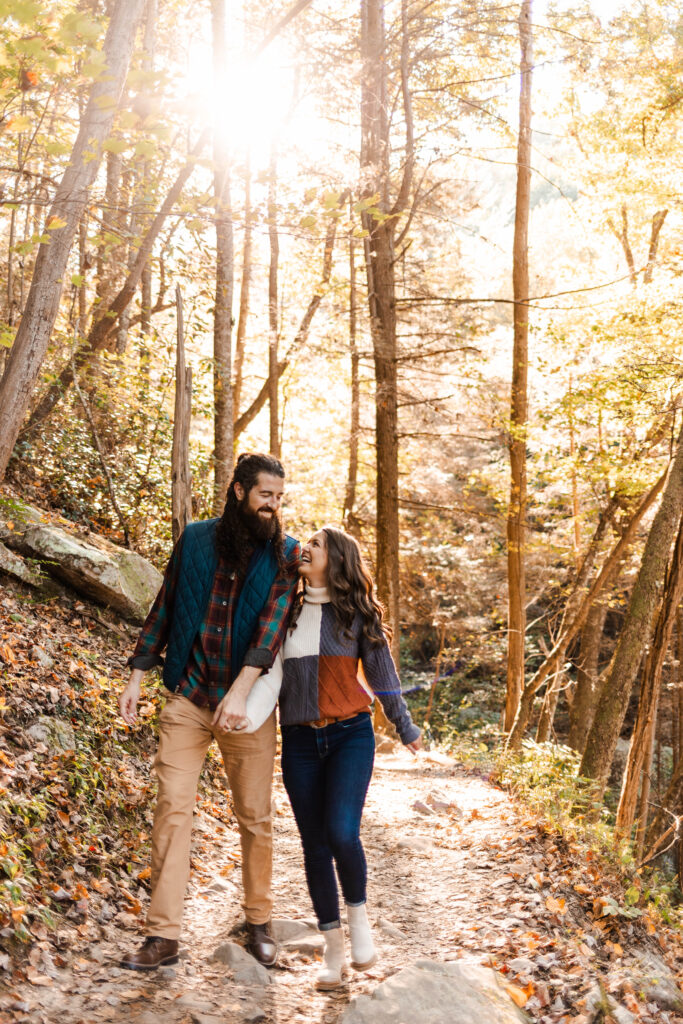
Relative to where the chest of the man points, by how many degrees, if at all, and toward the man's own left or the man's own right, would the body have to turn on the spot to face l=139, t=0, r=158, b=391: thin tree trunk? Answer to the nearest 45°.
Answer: approximately 180°

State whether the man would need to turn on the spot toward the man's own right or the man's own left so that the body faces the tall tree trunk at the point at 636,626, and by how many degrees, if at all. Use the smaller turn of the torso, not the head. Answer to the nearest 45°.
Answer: approximately 135° to the man's own left

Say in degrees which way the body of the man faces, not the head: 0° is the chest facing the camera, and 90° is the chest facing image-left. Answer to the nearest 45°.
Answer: approximately 0°

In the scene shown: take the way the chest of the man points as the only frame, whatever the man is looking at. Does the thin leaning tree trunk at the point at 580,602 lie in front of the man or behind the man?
behind

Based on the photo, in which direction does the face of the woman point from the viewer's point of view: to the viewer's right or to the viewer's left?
to the viewer's left

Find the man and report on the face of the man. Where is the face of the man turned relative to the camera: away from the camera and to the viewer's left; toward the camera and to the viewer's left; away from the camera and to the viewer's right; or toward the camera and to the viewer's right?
toward the camera and to the viewer's right

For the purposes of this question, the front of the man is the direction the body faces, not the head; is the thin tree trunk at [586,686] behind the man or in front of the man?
behind

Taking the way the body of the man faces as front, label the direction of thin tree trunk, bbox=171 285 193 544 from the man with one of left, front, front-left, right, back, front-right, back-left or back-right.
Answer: back

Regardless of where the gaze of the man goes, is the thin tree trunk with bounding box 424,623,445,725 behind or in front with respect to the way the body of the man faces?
behind

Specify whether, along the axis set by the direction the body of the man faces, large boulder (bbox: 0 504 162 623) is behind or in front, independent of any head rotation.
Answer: behind

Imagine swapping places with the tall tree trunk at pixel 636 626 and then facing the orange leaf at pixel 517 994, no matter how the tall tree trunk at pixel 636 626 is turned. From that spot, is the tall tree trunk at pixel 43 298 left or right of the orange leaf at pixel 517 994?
right

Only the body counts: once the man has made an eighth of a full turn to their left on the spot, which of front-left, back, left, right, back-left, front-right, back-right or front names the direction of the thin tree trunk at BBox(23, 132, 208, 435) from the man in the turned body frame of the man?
back-left

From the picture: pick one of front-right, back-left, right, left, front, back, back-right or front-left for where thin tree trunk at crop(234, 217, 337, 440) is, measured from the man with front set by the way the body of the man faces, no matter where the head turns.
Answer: back
